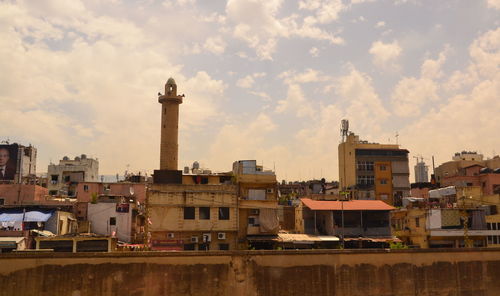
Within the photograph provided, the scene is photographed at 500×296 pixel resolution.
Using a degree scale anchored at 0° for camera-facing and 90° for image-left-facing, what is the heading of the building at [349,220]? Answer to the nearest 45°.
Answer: approximately 0°

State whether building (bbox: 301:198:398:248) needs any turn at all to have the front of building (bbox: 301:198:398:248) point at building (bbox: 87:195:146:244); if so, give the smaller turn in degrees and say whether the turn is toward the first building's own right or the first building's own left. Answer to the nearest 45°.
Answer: approximately 90° to the first building's own right

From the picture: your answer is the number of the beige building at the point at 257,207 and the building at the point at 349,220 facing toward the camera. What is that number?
2

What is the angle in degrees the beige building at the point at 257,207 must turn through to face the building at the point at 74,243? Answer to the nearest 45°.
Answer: approximately 45° to its right

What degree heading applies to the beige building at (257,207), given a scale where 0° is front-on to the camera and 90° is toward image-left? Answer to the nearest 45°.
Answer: approximately 0°

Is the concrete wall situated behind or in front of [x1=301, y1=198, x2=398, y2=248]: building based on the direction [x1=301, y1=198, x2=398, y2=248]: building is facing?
in front

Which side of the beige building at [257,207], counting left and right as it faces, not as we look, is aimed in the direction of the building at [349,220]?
left

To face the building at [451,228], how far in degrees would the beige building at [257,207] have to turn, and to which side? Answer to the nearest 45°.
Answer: approximately 90° to its left

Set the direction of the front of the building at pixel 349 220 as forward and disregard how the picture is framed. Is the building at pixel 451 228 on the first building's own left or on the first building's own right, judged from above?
on the first building's own left

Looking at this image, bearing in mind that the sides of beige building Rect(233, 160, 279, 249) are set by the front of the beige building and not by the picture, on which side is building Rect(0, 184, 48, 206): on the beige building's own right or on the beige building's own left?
on the beige building's own right

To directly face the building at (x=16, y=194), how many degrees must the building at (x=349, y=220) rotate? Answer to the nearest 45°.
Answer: approximately 90° to its right

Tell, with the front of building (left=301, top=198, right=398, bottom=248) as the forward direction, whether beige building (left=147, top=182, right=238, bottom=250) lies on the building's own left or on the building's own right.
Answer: on the building's own right
